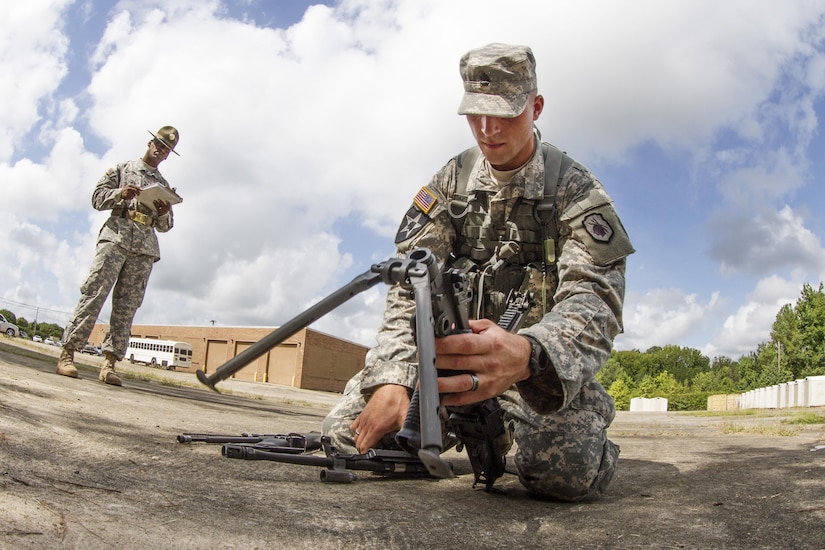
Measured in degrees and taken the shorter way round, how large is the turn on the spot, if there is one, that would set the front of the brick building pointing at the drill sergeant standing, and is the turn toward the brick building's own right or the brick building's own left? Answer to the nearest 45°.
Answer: approximately 45° to the brick building's own left

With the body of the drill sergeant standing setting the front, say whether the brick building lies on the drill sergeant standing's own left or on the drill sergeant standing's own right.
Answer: on the drill sergeant standing's own left

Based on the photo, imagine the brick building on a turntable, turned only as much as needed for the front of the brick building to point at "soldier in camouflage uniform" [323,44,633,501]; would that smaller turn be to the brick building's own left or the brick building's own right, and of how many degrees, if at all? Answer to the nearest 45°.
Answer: approximately 45° to the brick building's own left

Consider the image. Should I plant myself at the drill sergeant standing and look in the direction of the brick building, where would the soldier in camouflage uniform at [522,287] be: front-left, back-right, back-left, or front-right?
back-right

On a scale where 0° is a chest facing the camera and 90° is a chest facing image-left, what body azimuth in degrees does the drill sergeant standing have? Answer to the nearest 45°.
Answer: approximately 315°

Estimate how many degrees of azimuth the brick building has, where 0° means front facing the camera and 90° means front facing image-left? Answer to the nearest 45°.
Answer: approximately 45°

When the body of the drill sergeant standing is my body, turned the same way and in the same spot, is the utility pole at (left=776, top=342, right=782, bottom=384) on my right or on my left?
on my left
